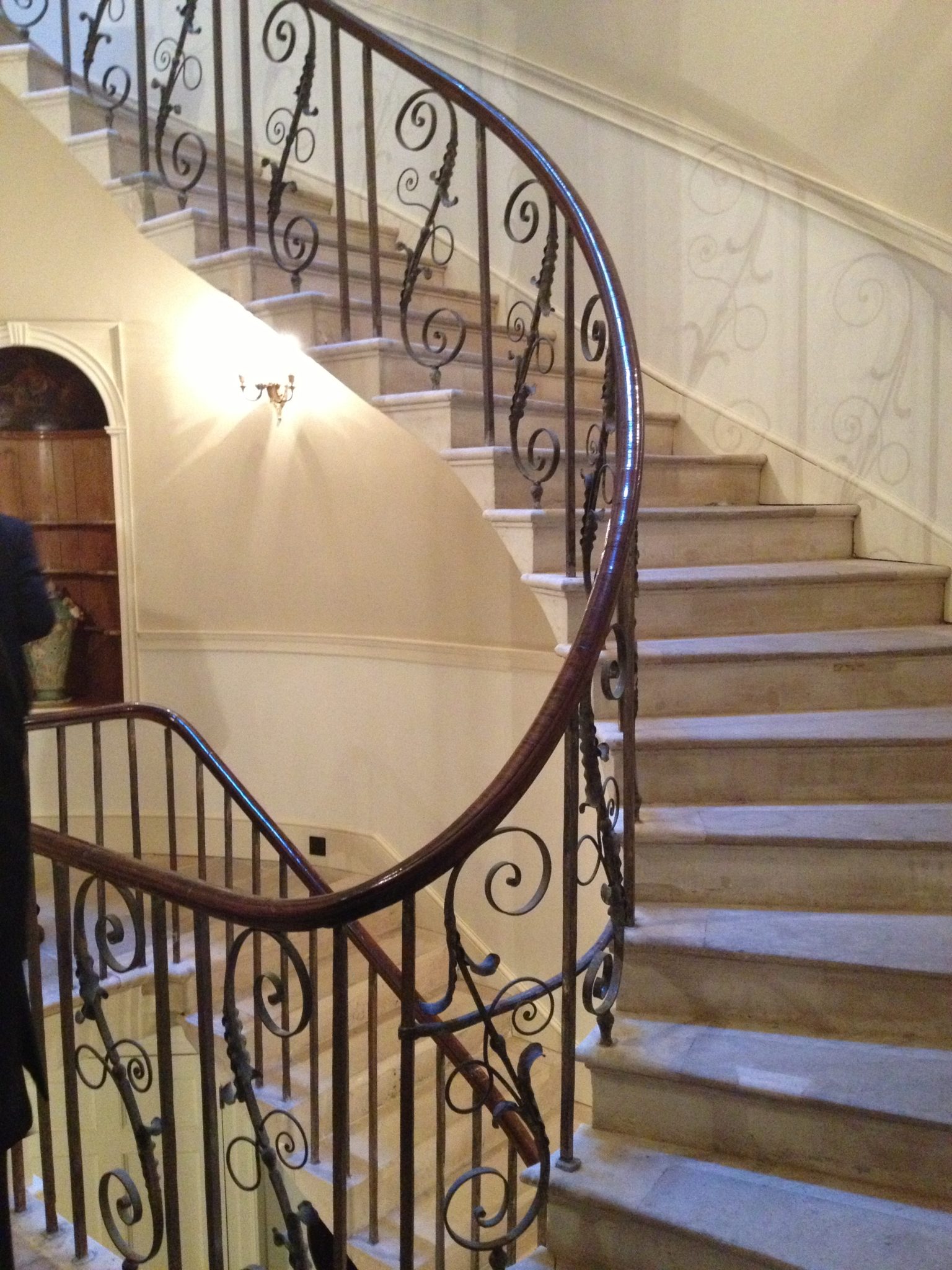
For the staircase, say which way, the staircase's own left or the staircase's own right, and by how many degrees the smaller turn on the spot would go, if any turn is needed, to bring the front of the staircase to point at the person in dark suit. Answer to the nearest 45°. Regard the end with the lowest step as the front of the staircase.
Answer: approximately 45° to the staircase's own right

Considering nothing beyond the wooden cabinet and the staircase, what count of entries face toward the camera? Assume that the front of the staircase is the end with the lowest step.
2

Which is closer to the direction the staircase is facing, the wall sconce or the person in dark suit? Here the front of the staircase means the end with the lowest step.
the person in dark suit

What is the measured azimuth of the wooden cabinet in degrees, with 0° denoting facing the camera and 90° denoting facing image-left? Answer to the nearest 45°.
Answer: approximately 0°

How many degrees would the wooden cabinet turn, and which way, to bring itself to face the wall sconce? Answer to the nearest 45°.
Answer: approximately 45° to its left

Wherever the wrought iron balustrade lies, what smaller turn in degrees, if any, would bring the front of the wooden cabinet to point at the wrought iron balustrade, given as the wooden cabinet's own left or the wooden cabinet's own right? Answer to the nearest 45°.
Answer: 0° — it already faces it
